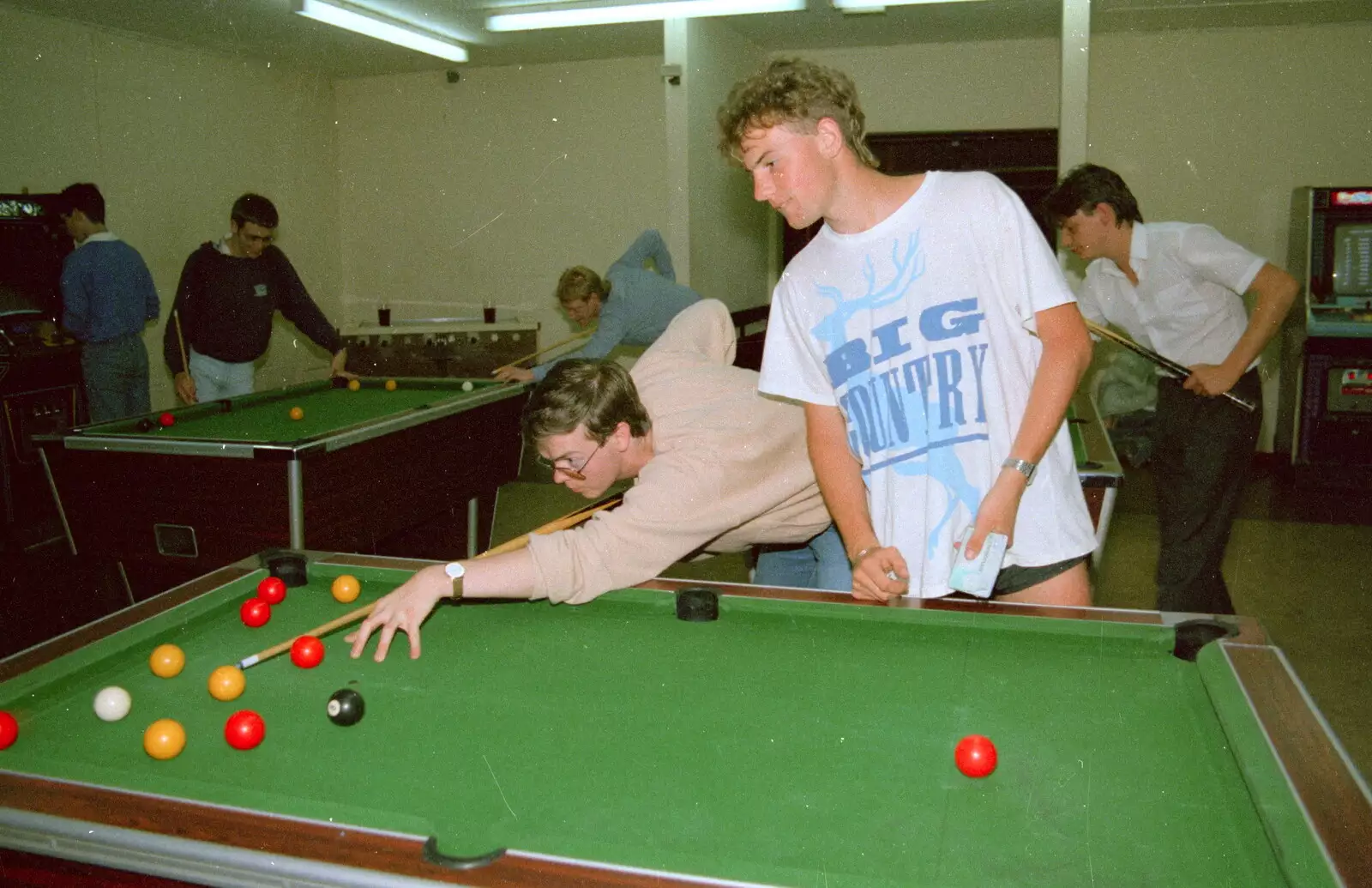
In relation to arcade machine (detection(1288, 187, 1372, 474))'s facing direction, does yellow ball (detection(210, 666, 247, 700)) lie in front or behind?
in front

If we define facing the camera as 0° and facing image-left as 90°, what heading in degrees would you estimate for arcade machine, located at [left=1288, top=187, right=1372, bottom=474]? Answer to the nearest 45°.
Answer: approximately 0°

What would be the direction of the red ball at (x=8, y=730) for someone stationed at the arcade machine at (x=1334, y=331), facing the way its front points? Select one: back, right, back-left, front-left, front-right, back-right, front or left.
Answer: front

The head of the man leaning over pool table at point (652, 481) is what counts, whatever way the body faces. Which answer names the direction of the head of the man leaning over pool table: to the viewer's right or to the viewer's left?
to the viewer's left

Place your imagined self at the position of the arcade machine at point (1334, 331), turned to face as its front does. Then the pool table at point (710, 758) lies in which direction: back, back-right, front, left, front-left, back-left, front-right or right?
front

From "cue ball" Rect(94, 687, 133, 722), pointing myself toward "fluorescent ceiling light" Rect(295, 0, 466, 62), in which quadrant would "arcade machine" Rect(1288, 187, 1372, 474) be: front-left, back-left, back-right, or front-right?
front-right

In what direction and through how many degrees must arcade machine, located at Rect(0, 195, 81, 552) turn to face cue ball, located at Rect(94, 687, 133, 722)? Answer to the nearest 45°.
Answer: approximately 45° to its right

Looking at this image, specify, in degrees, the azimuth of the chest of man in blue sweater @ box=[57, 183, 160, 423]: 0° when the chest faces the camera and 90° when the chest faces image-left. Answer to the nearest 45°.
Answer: approximately 135°

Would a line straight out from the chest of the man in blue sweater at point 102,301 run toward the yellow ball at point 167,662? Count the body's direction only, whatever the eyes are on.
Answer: no

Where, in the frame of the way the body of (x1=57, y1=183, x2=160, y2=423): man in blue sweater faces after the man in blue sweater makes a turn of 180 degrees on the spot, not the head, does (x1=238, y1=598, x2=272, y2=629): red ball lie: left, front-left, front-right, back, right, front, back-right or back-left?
front-right

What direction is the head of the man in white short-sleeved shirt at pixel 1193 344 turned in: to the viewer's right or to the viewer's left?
to the viewer's left

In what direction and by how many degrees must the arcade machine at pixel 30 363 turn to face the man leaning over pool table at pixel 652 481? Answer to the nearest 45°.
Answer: approximately 45° to its right

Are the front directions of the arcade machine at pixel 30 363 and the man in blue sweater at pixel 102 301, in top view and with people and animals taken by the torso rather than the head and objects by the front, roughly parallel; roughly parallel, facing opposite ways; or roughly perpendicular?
roughly parallel, facing opposite ways

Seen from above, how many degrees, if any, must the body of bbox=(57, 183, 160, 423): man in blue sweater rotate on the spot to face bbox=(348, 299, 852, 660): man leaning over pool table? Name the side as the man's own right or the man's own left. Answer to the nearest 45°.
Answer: approximately 135° to the man's own left

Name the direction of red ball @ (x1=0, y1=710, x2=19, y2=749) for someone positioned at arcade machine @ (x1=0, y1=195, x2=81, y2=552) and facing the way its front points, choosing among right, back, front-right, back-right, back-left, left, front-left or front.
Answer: front-right

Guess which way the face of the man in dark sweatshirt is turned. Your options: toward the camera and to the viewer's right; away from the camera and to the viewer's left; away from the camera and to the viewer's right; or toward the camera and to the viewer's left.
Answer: toward the camera and to the viewer's right

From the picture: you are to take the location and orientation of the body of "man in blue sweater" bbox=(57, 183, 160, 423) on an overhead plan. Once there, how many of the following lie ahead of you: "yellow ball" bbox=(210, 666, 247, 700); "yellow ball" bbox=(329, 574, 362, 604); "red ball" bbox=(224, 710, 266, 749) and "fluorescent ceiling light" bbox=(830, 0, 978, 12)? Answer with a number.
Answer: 0

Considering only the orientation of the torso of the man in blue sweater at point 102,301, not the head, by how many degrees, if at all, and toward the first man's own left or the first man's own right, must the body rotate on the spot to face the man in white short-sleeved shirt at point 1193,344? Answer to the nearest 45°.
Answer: approximately 180°

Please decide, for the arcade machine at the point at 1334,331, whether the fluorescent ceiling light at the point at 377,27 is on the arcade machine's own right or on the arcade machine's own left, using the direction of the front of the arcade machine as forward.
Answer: on the arcade machine's own right

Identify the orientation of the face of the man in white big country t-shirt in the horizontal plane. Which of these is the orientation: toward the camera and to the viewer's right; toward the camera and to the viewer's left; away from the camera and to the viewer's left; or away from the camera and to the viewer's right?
toward the camera and to the viewer's left
